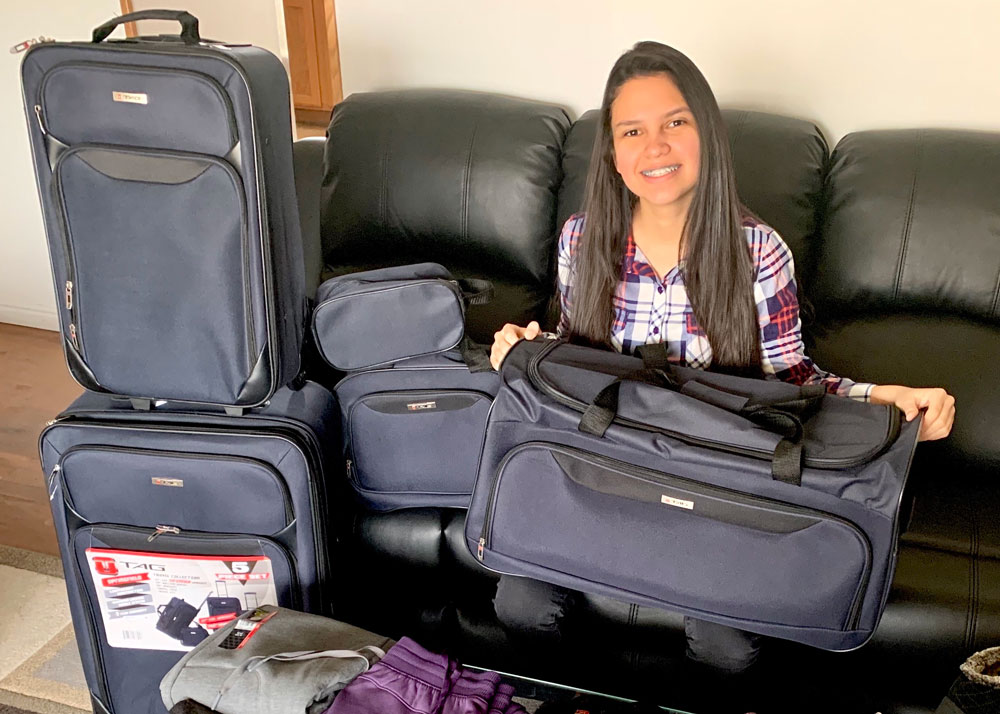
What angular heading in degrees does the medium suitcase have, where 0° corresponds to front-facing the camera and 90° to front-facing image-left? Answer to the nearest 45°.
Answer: approximately 0°

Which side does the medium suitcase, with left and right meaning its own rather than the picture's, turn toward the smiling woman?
left

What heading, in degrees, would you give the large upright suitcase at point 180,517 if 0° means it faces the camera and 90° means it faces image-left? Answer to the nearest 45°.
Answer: approximately 0°

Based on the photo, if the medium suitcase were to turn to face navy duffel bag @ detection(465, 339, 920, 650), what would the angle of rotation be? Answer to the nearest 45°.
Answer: approximately 45° to its left

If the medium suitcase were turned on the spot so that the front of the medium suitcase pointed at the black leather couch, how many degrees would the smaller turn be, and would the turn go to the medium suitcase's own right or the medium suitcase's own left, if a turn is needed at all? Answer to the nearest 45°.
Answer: approximately 90° to the medium suitcase's own left

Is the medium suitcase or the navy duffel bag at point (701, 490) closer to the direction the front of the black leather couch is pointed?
the navy duffel bag
